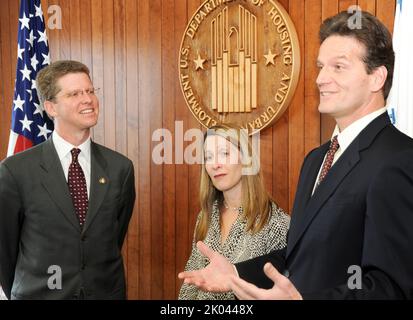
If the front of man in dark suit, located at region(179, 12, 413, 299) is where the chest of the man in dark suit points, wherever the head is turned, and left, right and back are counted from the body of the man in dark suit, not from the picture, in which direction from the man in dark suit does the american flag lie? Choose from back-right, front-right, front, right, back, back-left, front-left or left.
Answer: right

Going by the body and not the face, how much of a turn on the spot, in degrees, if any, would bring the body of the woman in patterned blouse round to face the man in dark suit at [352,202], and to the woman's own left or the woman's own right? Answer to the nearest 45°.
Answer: approximately 45° to the woman's own left

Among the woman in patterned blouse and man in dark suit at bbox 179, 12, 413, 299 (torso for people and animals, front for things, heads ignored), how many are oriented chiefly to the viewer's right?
0

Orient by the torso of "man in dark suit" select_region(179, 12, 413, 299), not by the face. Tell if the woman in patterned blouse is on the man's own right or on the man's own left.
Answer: on the man's own right

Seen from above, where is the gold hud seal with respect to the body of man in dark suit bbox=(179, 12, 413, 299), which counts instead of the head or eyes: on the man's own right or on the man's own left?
on the man's own right

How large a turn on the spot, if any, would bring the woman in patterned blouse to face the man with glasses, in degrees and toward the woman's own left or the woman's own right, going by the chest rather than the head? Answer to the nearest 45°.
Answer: approximately 45° to the woman's own right
